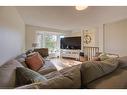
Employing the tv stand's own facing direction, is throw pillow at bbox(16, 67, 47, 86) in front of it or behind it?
in front

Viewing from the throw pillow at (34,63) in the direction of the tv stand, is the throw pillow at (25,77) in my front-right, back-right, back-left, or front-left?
back-right

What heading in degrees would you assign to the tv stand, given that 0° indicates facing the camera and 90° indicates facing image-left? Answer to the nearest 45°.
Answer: approximately 45°
